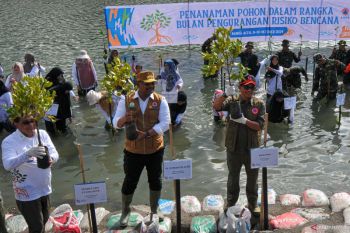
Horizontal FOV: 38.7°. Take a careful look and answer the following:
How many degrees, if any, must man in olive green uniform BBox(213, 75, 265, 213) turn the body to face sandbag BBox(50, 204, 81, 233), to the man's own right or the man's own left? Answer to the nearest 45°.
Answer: approximately 90° to the man's own right

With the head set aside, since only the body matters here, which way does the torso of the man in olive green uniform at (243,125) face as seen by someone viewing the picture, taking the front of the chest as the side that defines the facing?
toward the camera

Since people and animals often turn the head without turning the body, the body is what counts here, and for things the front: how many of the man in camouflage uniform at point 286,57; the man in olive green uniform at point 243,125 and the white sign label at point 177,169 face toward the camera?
3

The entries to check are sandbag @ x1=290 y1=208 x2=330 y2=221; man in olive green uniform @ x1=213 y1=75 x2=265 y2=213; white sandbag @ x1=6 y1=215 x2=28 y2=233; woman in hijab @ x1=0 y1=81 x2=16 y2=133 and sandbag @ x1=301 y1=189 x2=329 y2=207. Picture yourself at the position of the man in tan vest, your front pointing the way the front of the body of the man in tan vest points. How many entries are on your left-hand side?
3

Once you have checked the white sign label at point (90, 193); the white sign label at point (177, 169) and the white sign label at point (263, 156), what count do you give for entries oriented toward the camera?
3

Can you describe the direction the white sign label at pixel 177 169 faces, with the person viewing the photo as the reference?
facing the viewer

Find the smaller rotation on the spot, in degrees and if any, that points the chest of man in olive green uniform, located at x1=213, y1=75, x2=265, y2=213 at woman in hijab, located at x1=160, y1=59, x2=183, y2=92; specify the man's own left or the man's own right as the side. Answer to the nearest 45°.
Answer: approximately 180°

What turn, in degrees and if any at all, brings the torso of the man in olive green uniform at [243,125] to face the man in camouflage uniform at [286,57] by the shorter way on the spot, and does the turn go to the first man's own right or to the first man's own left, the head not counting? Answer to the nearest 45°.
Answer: approximately 180°

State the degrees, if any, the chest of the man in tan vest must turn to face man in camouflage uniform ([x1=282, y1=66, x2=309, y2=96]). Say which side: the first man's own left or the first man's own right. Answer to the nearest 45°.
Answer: approximately 135° to the first man's own left

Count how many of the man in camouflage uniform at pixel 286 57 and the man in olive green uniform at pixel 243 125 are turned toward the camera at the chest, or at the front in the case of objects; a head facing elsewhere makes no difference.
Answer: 2

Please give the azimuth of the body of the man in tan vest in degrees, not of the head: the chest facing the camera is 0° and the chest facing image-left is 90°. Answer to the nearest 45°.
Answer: approximately 0°
